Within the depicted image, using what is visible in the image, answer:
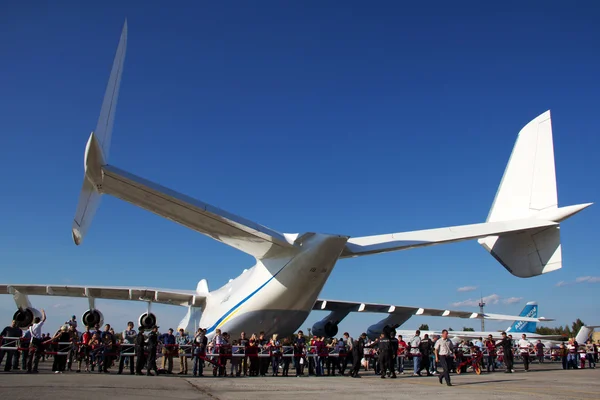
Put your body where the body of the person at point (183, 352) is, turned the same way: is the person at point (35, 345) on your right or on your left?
on your right

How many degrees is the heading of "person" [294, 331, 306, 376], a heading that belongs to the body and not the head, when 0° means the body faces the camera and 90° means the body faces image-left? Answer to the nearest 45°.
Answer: approximately 0°

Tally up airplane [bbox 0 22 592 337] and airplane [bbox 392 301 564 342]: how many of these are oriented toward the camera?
0

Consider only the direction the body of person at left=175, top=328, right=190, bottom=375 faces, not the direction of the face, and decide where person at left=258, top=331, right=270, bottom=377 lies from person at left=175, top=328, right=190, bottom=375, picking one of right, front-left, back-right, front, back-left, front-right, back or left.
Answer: left

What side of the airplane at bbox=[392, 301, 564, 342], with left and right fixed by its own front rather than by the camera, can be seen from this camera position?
left

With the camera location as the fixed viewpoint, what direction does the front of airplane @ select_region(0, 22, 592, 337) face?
facing away from the viewer and to the left of the viewer

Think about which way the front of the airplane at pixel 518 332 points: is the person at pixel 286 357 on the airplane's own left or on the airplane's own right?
on the airplane's own left

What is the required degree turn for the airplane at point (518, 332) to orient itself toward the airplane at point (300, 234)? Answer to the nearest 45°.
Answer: approximately 90° to its left
